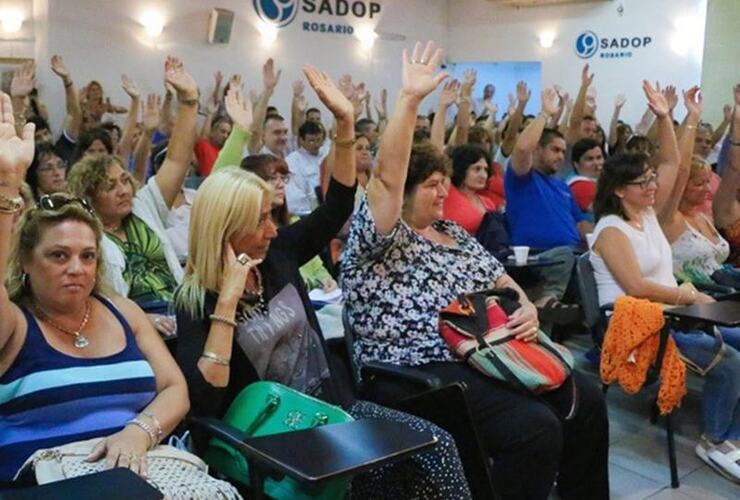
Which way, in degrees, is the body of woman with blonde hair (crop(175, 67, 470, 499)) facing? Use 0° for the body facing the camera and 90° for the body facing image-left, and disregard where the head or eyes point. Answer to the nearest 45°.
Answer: approximately 315°

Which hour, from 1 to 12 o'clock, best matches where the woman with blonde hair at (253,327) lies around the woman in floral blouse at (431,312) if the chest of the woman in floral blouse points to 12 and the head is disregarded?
The woman with blonde hair is roughly at 3 o'clock from the woman in floral blouse.

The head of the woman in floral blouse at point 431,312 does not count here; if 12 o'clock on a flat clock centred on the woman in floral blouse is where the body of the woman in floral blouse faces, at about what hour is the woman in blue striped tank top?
The woman in blue striped tank top is roughly at 3 o'clock from the woman in floral blouse.

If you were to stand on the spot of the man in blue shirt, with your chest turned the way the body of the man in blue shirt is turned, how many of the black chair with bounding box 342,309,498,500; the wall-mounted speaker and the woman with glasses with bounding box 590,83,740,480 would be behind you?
1

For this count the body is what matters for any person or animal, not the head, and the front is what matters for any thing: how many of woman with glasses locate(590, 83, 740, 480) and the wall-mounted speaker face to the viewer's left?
0

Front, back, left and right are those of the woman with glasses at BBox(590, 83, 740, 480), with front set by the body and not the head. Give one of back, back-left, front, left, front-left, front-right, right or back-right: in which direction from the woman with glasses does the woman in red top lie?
back

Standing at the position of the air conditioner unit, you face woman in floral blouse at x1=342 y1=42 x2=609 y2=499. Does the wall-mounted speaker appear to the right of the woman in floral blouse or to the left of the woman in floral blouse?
right

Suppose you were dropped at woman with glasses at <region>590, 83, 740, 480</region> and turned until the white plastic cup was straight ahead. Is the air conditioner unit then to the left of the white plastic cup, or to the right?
right

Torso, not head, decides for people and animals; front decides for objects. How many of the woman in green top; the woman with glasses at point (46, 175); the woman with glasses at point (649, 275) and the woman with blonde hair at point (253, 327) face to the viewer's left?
0

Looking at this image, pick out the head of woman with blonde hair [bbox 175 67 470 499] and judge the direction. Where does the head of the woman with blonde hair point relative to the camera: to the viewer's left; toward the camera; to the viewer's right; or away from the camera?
to the viewer's right

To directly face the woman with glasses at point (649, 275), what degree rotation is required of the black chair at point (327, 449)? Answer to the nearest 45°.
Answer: approximately 90° to its left

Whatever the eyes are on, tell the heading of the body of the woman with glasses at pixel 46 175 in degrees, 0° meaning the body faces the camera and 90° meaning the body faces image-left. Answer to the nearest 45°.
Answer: approximately 315°

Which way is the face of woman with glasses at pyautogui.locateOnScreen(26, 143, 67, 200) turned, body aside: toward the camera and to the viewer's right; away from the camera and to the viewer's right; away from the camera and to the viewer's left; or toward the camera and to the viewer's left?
toward the camera and to the viewer's right

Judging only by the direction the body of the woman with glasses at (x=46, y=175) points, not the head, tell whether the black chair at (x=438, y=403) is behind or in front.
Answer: in front

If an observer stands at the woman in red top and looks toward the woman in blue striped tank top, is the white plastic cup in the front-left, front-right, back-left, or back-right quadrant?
front-left

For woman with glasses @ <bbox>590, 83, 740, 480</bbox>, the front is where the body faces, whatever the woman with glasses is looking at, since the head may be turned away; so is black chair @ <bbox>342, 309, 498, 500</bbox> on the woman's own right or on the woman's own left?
on the woman's own right
